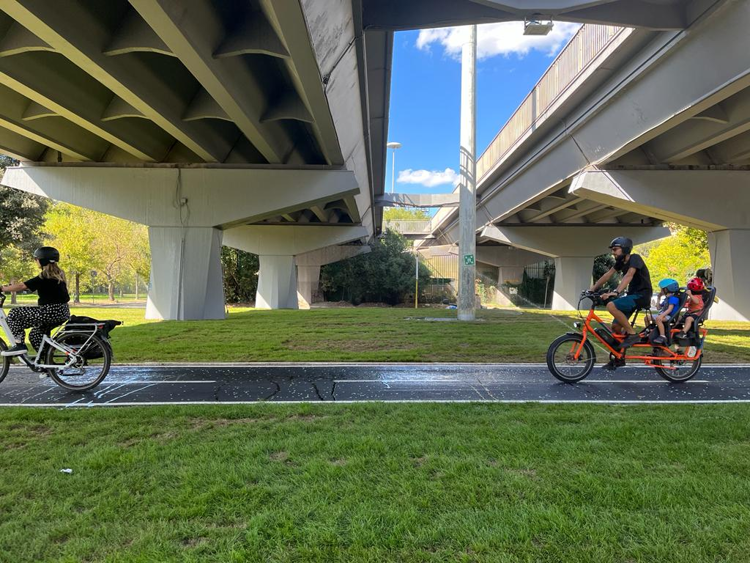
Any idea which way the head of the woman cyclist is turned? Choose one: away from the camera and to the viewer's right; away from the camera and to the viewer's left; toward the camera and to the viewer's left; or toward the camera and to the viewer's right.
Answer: away from the camera and to the viewer's left

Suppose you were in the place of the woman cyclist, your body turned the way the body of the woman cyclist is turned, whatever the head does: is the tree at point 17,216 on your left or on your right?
on your right

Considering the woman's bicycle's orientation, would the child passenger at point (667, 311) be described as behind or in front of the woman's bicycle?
behind

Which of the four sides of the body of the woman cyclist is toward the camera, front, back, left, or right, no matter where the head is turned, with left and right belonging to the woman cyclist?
left

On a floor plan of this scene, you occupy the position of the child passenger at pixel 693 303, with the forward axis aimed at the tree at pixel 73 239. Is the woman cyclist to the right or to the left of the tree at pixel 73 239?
left

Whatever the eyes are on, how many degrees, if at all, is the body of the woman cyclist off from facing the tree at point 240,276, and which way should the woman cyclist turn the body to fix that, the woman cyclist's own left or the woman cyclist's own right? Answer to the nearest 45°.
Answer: approximately 135° to the woman cyclist's own right

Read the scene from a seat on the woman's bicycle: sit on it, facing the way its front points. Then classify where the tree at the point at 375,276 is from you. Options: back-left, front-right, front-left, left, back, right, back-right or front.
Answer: back-right
